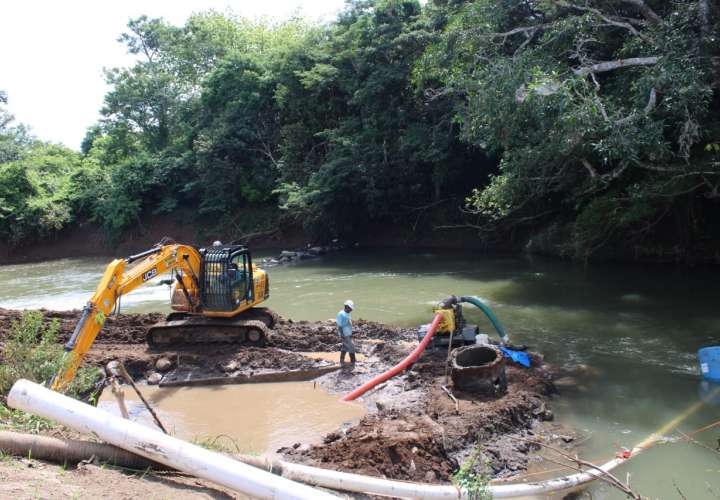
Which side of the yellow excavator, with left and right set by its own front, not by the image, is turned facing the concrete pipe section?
left

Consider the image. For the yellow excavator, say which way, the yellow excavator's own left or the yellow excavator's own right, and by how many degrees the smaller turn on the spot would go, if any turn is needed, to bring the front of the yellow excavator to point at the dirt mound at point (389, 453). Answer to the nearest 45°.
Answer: approximately 45° to the yellow excavator's own left

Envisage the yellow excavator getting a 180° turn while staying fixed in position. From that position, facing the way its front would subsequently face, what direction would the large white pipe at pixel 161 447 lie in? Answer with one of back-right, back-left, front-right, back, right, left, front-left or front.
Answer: back-right

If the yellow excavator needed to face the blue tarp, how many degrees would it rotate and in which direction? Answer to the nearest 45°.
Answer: approximately 90° to its left

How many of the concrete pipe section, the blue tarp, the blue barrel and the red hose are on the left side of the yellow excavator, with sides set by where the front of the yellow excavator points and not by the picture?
4

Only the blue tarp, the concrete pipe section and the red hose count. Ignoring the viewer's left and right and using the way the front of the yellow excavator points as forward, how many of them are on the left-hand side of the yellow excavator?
3

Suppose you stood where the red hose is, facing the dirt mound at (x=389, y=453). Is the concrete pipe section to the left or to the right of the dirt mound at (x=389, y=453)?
left

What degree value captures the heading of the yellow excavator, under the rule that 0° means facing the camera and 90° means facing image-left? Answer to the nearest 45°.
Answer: approximately 45°

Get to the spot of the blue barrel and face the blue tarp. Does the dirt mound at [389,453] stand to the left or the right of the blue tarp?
left

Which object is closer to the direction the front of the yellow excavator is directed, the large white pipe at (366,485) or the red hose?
the large white pipe

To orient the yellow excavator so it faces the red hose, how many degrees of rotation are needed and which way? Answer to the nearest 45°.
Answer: approximately 90° to its left
